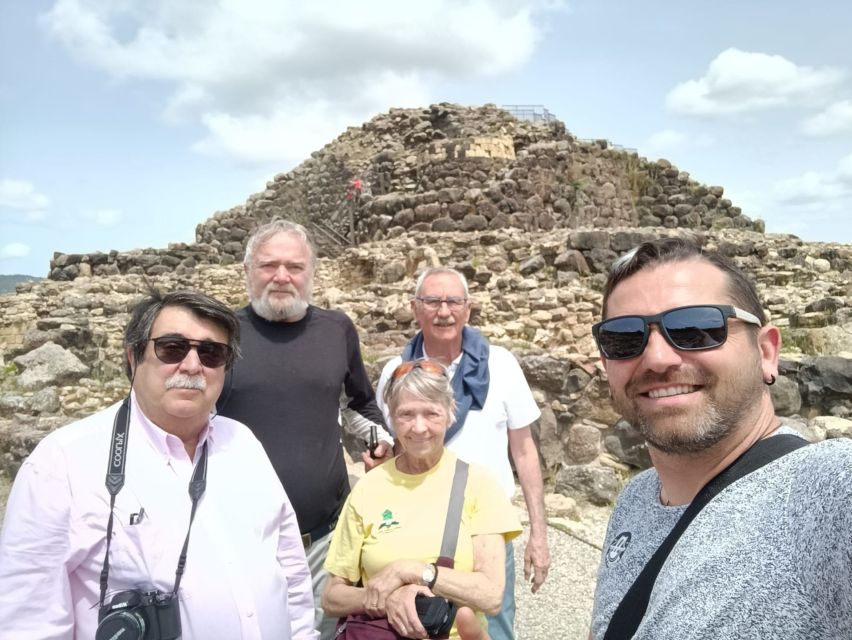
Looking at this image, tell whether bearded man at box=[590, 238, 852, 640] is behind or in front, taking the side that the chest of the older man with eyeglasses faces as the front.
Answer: in front

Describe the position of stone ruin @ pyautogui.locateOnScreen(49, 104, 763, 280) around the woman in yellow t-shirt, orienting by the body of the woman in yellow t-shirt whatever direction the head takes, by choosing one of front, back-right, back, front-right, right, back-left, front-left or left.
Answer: back

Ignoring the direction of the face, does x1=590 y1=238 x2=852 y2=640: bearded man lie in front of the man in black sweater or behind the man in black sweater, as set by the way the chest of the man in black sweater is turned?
in front

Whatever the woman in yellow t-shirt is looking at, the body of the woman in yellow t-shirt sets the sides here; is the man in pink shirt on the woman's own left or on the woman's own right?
on the woman's own right

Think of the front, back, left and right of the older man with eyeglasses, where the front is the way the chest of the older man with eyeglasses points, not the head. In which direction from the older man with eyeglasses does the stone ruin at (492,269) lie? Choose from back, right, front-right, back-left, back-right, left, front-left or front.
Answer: back

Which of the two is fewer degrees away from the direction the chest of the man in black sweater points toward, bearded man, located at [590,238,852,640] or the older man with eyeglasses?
the bearded man

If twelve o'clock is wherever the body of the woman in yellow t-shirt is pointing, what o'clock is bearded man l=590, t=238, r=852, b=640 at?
The bearded man is roughly at 11 o'clock from the woman in yellow t-shirt.

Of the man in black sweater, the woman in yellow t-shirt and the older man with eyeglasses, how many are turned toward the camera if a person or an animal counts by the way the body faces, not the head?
3

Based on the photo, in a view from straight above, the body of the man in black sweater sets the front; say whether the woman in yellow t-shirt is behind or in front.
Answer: in front
